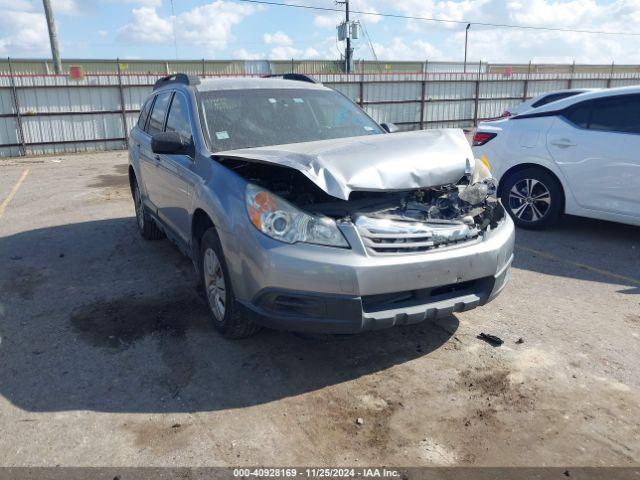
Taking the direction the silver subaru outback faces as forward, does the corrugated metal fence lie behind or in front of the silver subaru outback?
behind

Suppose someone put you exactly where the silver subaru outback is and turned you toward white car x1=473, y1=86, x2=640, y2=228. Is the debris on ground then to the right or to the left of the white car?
right

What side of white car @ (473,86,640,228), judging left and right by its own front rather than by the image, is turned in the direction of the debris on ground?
right

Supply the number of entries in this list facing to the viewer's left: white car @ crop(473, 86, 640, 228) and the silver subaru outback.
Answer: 0

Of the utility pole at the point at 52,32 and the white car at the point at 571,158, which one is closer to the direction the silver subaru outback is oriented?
the white car

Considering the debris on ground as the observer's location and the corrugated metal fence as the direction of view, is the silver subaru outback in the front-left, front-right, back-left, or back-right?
front-left

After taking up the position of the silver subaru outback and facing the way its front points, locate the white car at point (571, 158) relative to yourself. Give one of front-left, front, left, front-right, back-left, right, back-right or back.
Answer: left

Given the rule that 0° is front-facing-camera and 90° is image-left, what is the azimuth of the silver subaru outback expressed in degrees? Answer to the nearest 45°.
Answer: approximately 315°

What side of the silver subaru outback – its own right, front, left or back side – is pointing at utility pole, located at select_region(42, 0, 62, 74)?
back

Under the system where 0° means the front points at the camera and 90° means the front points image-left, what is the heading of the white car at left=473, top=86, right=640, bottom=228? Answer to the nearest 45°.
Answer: approximately 270°

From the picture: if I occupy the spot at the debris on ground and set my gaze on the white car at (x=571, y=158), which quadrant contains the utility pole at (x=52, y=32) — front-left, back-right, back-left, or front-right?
front-left
